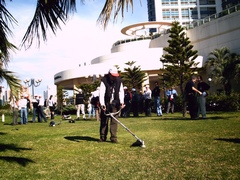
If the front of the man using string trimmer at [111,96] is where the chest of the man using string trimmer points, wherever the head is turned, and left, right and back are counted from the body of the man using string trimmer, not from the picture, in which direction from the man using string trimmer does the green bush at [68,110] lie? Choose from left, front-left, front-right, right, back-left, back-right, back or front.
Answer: back

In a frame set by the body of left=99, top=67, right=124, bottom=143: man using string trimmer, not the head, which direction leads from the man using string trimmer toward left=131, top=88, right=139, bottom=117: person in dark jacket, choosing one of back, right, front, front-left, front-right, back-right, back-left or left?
back

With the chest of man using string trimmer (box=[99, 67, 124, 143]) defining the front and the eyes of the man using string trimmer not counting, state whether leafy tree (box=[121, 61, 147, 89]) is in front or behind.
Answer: behind

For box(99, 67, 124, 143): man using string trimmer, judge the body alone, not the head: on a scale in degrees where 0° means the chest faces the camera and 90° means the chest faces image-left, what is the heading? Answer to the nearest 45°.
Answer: approximately 0°

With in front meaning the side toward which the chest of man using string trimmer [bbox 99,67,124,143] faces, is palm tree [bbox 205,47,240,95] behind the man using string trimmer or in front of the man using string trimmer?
behind

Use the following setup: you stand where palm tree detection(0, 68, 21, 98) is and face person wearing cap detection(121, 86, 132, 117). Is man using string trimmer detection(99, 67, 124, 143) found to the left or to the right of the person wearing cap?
right

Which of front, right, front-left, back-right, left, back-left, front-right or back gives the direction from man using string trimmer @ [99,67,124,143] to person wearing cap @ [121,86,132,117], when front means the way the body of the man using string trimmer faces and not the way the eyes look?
back

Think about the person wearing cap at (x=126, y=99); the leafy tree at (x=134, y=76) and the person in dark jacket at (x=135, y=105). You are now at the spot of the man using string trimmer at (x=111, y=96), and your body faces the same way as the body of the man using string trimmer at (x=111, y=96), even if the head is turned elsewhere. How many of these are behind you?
3

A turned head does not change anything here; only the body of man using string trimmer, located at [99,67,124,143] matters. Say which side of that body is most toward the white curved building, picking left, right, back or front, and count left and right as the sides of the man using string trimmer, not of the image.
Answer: back
